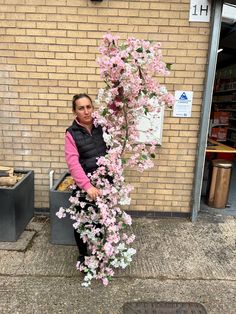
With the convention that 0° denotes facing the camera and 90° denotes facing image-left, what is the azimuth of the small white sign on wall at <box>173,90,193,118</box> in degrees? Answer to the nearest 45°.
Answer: approximately 0°

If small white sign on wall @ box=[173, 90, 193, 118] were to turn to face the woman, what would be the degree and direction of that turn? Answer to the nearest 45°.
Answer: approximately 45° to its right

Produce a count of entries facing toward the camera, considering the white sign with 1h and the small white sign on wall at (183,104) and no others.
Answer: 2

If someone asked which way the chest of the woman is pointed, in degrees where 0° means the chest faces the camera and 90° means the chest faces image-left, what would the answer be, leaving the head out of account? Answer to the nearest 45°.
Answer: approximately 315°

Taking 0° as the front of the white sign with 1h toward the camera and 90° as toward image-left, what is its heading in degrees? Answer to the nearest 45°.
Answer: approximately 0°
